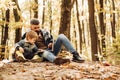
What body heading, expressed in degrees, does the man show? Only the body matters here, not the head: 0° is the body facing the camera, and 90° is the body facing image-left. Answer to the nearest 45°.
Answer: approximately 315°

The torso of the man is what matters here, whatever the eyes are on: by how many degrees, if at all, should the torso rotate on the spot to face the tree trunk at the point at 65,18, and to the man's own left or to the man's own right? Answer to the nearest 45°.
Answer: approximately 135° to the man's own left
